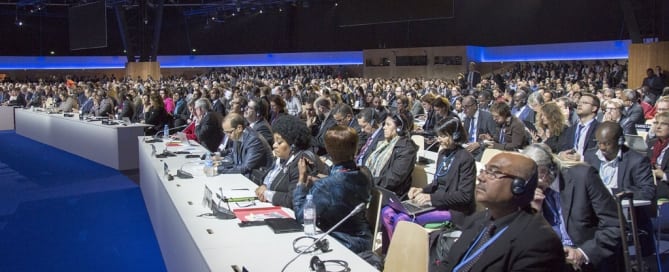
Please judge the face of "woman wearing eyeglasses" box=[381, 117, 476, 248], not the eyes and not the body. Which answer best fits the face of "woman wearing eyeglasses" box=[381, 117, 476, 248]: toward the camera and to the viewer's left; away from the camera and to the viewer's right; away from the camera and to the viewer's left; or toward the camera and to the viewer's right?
toward the camera and to the viewer's left

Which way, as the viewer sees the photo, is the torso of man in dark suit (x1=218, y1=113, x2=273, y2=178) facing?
to the viewer's left

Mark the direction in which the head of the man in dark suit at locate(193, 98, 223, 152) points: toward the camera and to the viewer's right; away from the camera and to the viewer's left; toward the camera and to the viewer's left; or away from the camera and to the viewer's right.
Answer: toward the camera and to the viewer's left

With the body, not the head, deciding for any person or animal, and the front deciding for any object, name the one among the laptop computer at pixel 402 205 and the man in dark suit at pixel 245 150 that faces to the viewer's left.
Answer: the man in dark suit

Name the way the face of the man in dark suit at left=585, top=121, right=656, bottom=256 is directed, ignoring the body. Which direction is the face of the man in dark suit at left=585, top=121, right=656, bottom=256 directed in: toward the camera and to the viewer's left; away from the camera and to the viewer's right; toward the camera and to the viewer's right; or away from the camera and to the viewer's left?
toward the camera and to the viewer's left

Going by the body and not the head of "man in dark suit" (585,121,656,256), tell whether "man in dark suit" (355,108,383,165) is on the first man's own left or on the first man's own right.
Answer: on the first man's own right

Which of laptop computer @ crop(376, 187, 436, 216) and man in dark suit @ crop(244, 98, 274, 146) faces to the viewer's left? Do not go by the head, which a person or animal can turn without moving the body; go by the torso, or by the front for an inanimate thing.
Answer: the man in dark suit

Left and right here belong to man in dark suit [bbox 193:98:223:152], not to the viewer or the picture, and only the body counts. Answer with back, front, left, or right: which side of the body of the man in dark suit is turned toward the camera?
left

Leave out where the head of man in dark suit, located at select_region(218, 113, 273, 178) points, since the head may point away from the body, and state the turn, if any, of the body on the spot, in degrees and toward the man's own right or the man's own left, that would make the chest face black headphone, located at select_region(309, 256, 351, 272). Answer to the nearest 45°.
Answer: approximately 90° to the man's own left

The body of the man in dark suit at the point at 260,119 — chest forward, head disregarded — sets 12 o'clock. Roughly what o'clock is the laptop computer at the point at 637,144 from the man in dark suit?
The laptop computer is roughly at 7 o'clock from the man in dark suit.

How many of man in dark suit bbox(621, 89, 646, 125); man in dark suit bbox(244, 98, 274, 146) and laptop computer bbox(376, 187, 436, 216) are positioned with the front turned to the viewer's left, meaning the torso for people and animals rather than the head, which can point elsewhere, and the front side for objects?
2

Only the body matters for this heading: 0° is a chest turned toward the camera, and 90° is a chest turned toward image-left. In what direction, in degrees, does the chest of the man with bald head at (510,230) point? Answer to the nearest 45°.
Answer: approximately 45°

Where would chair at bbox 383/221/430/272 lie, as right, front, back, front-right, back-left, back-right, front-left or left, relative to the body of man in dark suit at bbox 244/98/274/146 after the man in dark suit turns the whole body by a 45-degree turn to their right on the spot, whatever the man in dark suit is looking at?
back-left

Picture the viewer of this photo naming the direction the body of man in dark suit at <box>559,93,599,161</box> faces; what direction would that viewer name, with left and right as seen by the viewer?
facing the viewer and to the left of the viewer

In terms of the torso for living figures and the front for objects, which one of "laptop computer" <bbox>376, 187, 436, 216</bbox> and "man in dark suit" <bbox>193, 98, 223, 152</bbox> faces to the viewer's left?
the man in dark suit

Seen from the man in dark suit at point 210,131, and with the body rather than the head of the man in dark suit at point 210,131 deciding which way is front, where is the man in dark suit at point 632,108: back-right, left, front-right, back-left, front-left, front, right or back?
back

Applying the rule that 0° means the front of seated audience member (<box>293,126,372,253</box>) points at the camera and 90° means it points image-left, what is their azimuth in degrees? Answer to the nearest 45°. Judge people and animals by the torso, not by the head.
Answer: approximately 135°
